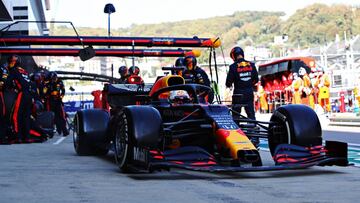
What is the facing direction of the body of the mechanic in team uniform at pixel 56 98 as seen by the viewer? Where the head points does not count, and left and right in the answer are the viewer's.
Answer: facing the viewer and to the right of the viewer

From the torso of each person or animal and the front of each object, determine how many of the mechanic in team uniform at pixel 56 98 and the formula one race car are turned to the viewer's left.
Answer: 0

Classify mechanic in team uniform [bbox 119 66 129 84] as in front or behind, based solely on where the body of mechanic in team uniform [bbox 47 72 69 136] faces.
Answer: in front

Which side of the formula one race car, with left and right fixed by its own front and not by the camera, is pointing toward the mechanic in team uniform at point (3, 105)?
back

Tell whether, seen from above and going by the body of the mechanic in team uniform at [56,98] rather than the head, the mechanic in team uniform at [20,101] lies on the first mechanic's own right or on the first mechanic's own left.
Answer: on the first mechanic's own right

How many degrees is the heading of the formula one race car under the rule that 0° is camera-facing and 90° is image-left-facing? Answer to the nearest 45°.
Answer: approximately 315°

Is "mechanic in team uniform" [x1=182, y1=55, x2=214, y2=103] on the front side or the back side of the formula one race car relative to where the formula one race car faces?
on the back side

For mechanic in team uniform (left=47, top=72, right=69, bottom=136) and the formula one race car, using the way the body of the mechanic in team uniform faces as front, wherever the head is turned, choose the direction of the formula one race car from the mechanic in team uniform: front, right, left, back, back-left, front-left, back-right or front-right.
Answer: front-right
